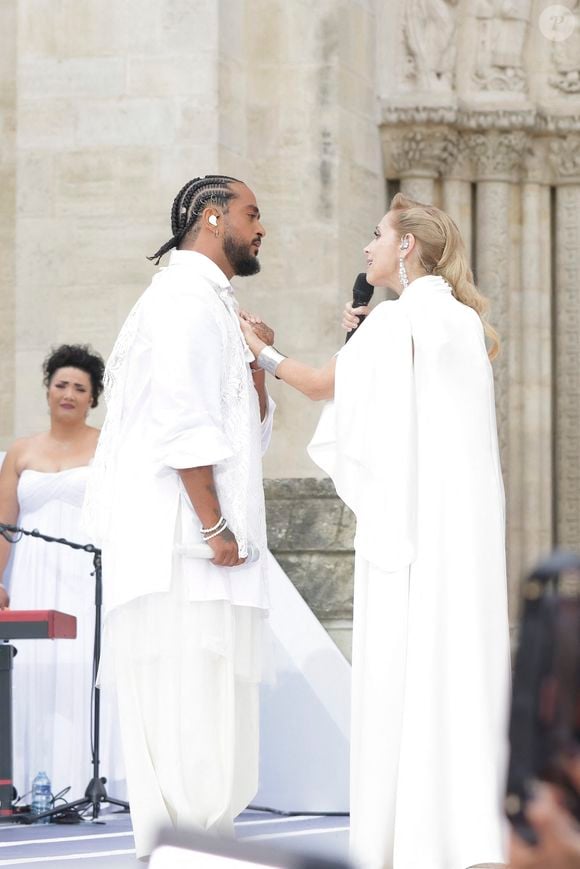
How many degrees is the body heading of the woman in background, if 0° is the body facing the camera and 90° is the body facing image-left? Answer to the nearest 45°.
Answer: approximately 0°

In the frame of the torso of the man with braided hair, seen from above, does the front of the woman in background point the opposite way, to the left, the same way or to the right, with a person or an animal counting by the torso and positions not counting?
to the right

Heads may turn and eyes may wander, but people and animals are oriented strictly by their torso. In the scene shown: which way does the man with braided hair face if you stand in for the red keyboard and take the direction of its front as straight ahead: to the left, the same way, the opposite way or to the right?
to the right

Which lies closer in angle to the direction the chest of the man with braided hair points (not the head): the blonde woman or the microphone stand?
the blonde woman

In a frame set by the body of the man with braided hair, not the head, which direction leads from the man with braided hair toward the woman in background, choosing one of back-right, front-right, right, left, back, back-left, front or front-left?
left

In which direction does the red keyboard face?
away from the camera

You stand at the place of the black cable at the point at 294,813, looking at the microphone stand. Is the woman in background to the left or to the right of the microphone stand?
right

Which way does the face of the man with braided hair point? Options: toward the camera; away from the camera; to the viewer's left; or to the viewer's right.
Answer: to the viewer's right

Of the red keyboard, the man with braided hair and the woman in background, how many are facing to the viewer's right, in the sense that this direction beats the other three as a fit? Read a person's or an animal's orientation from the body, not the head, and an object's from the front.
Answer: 1

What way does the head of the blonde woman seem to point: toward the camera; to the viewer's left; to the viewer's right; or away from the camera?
to the viewer's left

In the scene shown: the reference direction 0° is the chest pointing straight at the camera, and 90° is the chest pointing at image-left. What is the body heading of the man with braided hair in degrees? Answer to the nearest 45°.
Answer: approximately 270°

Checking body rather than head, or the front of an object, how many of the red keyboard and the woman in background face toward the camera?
1
